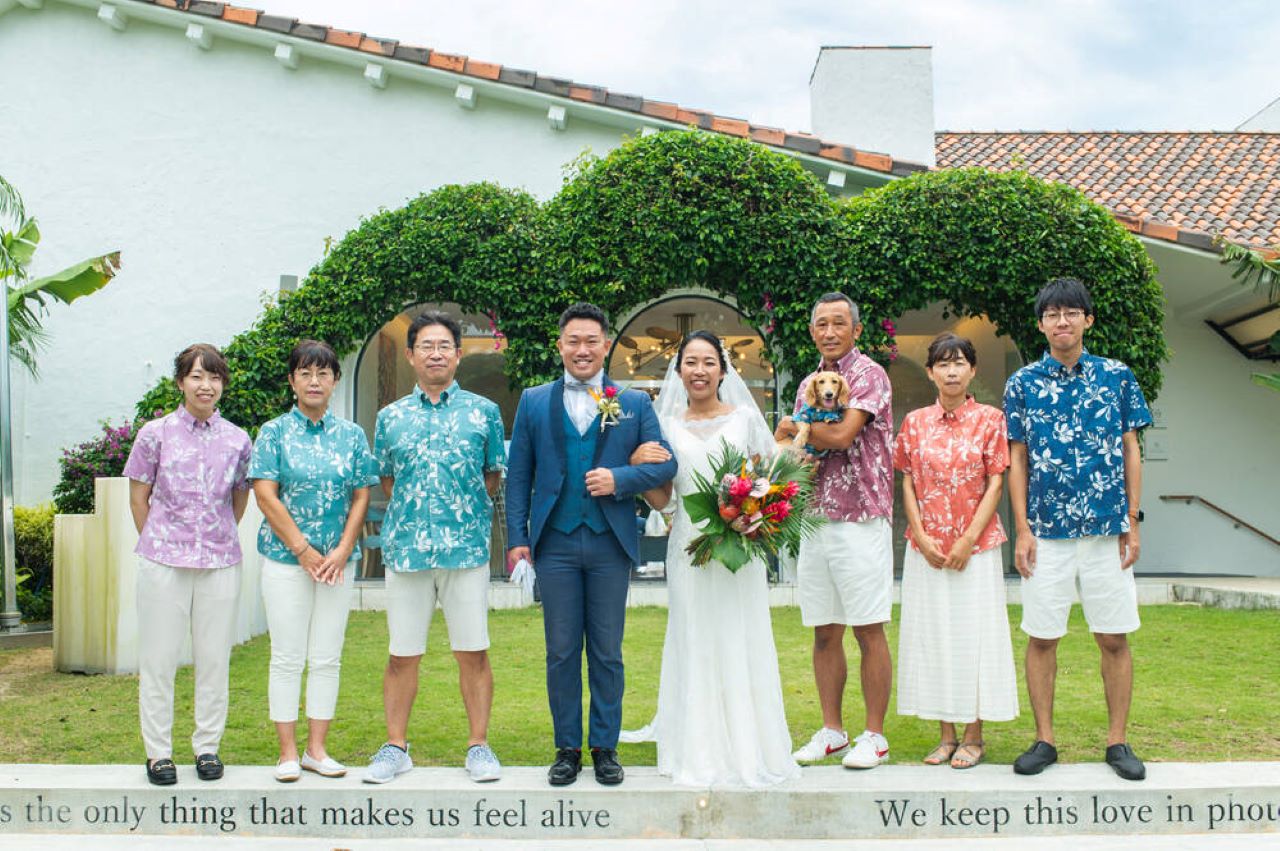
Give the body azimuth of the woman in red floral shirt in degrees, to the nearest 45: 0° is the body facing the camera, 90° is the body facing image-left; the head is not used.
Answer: approximately 0°

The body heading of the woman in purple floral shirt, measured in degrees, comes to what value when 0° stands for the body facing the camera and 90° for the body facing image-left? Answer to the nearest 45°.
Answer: approximately 0°

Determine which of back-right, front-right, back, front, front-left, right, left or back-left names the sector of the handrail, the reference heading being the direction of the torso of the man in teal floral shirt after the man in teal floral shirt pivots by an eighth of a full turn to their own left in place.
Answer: left

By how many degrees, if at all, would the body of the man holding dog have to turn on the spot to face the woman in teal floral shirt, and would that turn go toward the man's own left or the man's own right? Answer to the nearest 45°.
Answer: approximately 45° to the man's own right

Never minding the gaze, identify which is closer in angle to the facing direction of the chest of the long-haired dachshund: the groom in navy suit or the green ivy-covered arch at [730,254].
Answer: the groom in navy suit

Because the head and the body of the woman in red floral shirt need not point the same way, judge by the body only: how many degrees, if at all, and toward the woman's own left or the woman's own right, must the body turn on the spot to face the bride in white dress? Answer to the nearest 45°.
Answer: approximately 45° to the woman's own right

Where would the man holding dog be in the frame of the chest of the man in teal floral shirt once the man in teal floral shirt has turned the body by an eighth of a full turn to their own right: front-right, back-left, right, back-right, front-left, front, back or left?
back-left

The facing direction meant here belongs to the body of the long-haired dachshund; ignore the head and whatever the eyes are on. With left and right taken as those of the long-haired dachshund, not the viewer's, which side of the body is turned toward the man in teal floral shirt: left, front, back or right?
right
